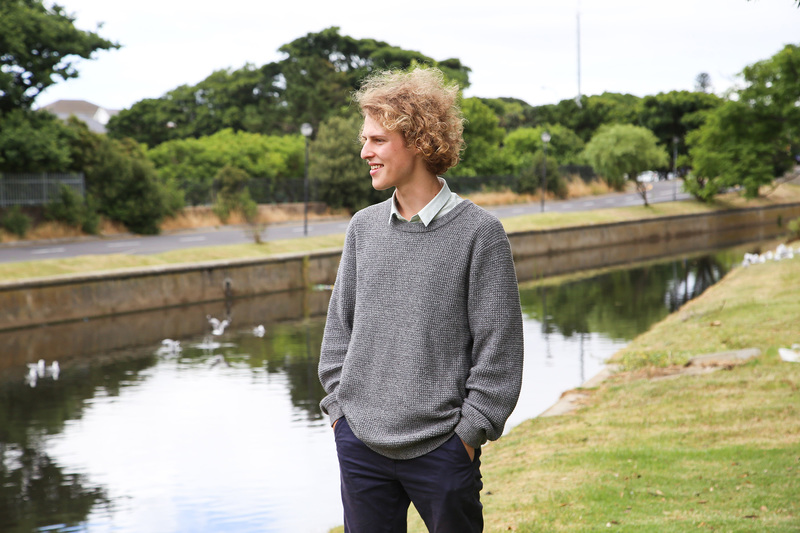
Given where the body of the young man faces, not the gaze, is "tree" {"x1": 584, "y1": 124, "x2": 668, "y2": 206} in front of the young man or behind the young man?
behind

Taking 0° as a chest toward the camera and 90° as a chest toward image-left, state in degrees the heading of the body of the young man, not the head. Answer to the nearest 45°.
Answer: approximately 45°

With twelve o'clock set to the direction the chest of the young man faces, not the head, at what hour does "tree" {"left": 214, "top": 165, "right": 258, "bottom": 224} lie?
The tree is roughly at 4 o'clock from the young man.

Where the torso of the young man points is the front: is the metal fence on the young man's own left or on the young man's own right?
on the young man's own right

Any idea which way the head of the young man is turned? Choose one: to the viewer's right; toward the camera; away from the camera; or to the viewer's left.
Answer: to the viewer's left

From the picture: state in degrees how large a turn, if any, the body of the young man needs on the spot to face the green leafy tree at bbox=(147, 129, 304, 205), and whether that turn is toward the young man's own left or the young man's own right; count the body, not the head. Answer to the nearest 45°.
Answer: approximately 135° to the young man's own right

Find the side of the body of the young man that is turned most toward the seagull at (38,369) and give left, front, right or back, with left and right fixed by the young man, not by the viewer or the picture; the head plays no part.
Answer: right

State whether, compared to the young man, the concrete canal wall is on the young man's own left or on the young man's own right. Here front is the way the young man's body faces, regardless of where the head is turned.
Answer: on the young man's own right

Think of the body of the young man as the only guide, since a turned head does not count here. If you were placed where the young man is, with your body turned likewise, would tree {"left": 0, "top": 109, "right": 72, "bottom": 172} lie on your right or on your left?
on your right
